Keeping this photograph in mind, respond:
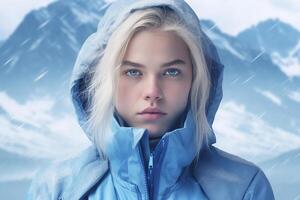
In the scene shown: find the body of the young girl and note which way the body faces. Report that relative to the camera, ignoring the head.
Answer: toward the camera

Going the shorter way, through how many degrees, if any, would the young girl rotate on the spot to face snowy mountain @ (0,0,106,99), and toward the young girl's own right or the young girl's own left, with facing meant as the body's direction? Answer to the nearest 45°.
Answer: approximately 135° to the young girl's own right

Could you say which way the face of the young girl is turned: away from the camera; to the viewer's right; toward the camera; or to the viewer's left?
toward the camera

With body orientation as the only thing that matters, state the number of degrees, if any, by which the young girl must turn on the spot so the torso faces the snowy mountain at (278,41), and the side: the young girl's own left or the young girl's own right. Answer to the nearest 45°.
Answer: approximately 135° to the young girl's own left

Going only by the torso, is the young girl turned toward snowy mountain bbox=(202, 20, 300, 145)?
no
